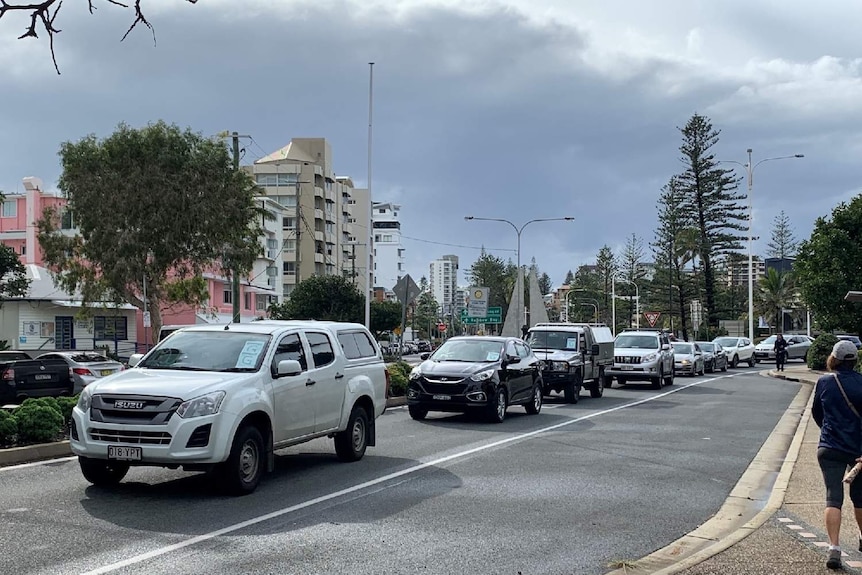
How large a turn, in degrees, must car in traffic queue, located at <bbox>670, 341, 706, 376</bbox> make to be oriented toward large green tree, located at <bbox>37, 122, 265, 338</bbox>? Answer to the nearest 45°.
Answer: approximately 45° to its right

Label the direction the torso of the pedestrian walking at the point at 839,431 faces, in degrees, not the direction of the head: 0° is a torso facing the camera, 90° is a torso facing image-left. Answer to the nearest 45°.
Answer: approximately 180°

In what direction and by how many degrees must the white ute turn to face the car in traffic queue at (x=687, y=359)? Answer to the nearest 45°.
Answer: approximately 180°

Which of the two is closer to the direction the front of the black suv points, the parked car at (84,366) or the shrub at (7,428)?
the shrub

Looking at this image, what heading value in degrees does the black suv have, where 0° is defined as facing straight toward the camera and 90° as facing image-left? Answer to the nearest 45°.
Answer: approximately 45°

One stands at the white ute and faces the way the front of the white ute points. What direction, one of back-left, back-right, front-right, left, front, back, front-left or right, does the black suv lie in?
back

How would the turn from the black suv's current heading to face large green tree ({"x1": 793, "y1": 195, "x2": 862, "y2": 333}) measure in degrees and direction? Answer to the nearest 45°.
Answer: approximately 180°

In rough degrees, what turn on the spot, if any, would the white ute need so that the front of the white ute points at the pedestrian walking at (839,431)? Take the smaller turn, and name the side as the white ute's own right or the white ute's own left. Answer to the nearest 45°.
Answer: approximately 90° to the white ute's own left

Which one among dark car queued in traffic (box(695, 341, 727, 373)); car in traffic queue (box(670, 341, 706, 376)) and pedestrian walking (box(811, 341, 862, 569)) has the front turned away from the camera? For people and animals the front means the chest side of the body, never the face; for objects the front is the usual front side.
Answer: the pedestrian walking

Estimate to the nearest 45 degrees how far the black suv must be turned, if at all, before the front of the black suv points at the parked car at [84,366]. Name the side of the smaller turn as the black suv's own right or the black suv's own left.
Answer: approximately 90° to the black suv's own right

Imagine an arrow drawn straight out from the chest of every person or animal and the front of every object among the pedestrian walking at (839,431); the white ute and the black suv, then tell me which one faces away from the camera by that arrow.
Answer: the pedestrian walking

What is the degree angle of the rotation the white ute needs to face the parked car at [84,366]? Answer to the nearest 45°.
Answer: approximately 135° to its right

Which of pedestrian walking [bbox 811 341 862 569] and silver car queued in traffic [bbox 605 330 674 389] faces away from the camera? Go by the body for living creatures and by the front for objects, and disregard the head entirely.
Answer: the pedestrian walking

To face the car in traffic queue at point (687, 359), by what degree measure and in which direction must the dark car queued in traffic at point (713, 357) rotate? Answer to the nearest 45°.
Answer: approximately 45° to its left

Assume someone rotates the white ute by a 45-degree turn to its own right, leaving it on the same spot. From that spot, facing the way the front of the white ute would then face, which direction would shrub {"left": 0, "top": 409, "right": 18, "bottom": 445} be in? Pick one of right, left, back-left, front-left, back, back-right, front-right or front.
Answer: front-right
